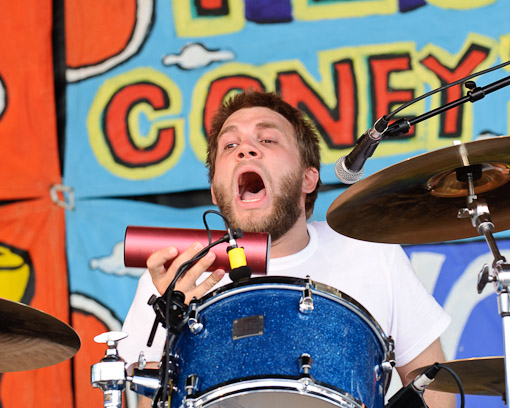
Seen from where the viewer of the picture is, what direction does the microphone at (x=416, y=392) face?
facing to the left of the viewer

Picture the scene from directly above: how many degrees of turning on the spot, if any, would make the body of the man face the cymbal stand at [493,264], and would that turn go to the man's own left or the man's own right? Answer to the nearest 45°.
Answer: approximately 45° to the man's own left

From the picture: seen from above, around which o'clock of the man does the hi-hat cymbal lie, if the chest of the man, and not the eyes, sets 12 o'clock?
The hi-hat cymbal is roughly at 11 o'clock from the man.

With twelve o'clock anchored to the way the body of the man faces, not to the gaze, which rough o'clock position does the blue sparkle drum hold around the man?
The blue sparkle drum is roughly at 12 o'clock from the man.

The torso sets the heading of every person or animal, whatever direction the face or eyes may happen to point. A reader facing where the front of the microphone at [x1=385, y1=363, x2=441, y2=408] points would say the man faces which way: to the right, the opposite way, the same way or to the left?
to the left
